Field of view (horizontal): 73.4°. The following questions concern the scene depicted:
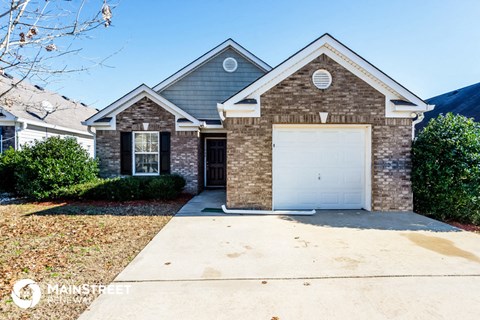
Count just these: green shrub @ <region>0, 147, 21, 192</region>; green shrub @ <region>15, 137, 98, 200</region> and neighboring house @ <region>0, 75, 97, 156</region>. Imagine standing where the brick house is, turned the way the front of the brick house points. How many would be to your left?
0

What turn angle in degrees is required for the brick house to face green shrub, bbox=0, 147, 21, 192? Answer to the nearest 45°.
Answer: approximately 90° to its right

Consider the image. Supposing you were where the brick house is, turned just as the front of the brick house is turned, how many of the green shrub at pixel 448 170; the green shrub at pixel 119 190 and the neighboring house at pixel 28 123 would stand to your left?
1

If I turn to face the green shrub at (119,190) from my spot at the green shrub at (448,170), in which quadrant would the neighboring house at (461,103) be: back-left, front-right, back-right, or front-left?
back-right

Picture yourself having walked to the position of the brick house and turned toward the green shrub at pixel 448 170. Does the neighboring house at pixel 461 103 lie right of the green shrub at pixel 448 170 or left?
left

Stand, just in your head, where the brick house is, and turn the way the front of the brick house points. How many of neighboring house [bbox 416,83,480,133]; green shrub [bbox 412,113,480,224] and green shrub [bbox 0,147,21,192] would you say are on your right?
1

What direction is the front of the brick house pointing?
toward the camera

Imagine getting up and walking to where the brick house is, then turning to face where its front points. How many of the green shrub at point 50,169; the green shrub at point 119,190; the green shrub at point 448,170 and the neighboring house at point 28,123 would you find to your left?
1

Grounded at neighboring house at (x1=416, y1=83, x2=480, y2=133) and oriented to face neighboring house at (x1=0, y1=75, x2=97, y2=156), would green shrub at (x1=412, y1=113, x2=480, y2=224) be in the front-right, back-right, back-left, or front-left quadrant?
front-left

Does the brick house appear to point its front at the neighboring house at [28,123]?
no

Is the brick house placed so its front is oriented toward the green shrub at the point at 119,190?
no

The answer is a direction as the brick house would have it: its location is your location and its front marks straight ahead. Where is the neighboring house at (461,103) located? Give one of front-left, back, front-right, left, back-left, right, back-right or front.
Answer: back-left

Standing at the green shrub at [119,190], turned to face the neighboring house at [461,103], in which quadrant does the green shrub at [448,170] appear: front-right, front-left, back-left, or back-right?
front-right

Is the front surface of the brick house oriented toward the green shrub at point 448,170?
no

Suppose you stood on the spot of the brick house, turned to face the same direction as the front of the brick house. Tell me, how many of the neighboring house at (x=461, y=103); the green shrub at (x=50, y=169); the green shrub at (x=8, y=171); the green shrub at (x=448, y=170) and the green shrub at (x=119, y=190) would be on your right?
3

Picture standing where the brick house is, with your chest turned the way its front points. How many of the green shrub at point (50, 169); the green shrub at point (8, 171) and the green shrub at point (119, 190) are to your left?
0

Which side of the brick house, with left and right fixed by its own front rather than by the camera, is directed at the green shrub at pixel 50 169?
right

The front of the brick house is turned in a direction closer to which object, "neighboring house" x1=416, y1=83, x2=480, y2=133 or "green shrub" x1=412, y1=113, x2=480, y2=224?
the green shrub
